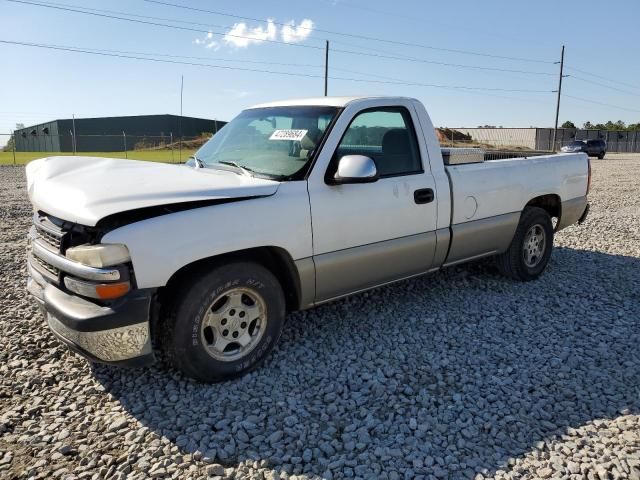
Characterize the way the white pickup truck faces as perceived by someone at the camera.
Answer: facing the viewer and to the left of the viewer

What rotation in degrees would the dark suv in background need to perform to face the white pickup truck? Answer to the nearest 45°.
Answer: approximately 90° to its left

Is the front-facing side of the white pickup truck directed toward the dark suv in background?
no

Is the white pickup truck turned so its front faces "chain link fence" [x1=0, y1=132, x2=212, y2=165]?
no

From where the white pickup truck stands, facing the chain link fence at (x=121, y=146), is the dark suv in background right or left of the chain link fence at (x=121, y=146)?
right

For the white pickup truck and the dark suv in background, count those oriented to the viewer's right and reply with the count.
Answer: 0

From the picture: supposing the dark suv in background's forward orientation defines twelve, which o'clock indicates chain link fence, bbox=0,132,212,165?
The chain link fence is roughly at 11 o'clock from the dark suv in background.

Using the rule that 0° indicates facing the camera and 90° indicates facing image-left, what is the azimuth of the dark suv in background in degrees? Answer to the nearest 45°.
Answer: approximately 90°

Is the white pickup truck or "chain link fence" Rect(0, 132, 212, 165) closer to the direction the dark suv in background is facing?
the chain link fence

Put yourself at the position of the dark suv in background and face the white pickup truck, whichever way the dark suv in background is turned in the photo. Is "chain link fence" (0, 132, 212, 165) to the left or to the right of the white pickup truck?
right
